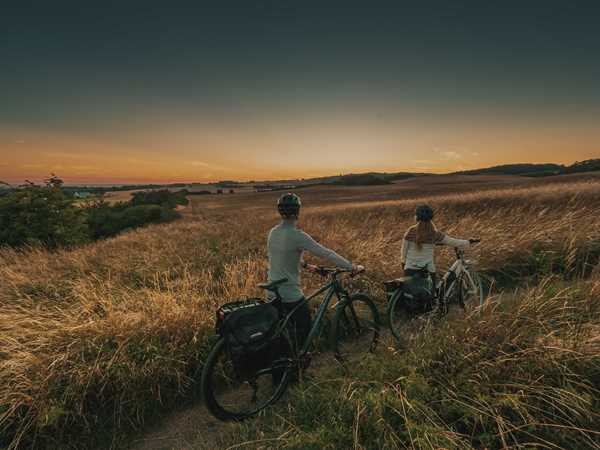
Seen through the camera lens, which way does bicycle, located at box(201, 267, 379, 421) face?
facing away from the viewer and to the right of the viewer

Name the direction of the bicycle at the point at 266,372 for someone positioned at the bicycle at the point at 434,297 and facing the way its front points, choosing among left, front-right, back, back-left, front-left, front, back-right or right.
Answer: back

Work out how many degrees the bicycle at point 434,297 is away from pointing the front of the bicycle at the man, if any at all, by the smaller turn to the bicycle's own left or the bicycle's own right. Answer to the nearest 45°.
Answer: approximately 180°

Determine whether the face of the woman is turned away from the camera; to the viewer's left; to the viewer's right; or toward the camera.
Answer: away from the camera

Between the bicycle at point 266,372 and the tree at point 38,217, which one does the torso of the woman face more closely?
the tree

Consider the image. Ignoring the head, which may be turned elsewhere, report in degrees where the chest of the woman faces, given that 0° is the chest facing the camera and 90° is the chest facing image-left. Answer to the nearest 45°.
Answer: approximately 180°

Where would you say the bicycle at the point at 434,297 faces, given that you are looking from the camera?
facing away from the viewer and to the right of the viewer

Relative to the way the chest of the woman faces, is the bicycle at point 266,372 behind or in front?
behind
